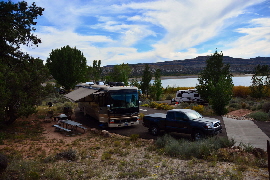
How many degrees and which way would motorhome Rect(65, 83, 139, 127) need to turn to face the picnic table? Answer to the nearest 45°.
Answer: approximately 135° to its right

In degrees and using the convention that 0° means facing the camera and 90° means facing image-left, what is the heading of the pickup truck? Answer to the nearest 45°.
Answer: approximately 315°

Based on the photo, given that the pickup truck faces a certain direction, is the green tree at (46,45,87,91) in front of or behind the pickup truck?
behind

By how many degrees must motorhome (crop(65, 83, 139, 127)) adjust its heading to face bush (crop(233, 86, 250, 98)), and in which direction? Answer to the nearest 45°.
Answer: approximately 90° to its left

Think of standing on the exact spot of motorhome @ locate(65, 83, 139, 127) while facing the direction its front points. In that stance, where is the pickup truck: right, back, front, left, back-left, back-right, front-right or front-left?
front

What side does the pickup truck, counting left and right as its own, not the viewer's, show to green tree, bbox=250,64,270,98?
left

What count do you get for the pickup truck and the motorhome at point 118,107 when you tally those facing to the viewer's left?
0

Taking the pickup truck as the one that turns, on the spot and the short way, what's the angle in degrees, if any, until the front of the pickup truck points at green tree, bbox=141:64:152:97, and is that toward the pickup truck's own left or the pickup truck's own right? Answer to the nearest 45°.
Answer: approximately 135° to the pickup truck's own left

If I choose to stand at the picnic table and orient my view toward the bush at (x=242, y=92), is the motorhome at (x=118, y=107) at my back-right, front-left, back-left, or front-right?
front-left

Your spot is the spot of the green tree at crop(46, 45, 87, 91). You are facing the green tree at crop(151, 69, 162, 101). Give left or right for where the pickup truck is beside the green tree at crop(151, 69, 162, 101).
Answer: right

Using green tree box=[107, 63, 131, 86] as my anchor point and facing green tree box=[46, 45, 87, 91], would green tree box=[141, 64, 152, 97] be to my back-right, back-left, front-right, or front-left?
back-left
